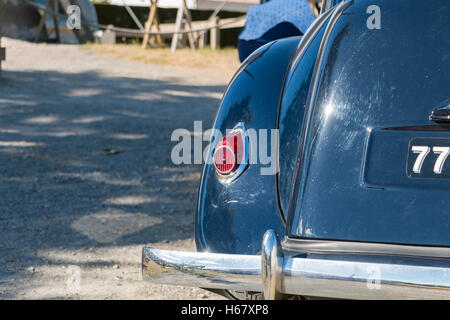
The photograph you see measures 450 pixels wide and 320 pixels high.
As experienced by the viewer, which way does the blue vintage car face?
facing away from the viewer
